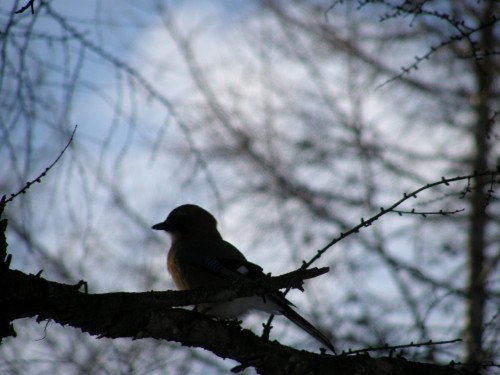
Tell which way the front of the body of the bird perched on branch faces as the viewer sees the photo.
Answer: to the viewer's left
